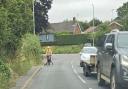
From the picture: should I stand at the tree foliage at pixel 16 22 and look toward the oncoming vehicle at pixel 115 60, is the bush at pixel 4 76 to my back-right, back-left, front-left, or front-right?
front-right

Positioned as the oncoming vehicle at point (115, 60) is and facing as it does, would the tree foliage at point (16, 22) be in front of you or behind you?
behind

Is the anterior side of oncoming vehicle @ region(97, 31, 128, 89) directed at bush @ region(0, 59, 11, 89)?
no

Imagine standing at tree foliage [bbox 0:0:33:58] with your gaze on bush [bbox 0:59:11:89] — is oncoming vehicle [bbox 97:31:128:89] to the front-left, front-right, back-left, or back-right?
front-left

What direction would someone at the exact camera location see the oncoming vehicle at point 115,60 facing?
facing the viewer and to the right of the viewer
